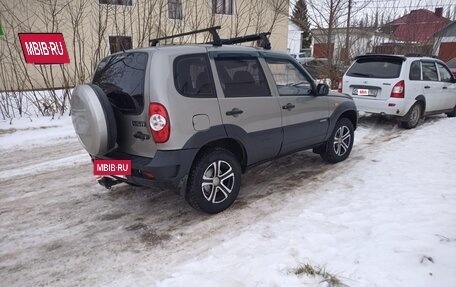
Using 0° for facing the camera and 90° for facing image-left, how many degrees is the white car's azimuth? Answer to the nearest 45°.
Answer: approximately 225°

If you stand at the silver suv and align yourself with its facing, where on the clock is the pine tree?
The pine tree is roughly at 11 o'clock from the silver suv.

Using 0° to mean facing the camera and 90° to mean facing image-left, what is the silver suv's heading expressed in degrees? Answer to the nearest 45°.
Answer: approximately 225°

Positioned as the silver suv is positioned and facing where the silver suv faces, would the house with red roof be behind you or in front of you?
in front

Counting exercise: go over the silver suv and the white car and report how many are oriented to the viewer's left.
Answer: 0

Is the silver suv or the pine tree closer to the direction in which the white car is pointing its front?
the pine tree

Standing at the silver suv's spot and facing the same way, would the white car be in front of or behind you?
in front

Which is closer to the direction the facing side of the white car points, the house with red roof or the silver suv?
the house with red roof

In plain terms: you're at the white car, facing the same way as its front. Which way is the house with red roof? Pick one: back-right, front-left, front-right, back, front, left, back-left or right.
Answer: front-left
